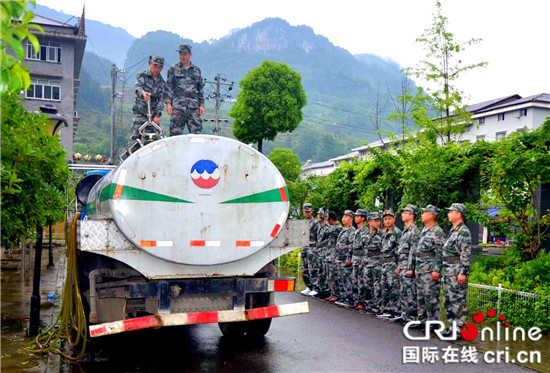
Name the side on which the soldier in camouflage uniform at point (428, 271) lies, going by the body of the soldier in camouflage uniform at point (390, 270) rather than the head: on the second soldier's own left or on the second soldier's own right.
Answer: on the second soldier's own left

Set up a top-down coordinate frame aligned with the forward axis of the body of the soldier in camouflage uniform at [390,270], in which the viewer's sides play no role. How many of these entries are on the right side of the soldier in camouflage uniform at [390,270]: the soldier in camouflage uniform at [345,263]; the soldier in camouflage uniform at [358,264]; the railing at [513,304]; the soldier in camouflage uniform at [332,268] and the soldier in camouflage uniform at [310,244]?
4

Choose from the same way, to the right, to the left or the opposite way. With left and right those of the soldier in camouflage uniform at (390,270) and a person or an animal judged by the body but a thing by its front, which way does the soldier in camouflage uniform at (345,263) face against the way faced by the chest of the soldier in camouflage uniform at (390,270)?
the same way

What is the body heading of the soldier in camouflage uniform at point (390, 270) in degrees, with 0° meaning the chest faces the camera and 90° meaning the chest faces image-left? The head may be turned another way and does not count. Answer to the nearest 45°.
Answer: approximately 45°

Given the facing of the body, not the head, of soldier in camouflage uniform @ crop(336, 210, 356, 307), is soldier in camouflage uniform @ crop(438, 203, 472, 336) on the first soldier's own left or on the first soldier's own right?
on the first soldier's own left

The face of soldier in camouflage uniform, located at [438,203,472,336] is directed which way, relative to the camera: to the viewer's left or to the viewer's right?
to the viewer's left

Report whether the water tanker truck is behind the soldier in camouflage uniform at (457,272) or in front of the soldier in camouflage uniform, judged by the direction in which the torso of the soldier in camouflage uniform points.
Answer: in front

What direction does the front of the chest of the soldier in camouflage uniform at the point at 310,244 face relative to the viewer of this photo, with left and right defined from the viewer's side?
facing the viewer and to the left of the viewer

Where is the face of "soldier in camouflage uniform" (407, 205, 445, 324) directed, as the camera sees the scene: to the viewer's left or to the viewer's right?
to the viewer's left

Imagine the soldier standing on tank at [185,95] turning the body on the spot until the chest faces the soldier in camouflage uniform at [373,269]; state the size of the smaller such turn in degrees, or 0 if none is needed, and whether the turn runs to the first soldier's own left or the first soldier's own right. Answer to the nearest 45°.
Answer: approximately 90° to the first soldier's own left

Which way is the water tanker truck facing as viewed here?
away from the camera

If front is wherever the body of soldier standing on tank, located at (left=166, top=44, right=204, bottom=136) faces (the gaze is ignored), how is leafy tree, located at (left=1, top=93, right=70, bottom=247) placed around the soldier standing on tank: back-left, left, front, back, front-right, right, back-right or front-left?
front-right

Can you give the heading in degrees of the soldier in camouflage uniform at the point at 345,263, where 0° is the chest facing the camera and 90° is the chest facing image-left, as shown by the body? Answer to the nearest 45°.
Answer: approximately 45°

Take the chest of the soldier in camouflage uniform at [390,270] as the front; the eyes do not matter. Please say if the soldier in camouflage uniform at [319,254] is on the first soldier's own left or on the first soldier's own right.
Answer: on the first soldier's own right

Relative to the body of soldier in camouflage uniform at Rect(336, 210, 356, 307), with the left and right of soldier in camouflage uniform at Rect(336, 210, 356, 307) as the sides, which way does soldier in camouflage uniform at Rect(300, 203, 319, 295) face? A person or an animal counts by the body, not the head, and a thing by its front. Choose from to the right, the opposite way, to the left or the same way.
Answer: the same way

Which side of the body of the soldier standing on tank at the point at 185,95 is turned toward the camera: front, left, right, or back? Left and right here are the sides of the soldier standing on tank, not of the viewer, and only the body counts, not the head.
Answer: front
